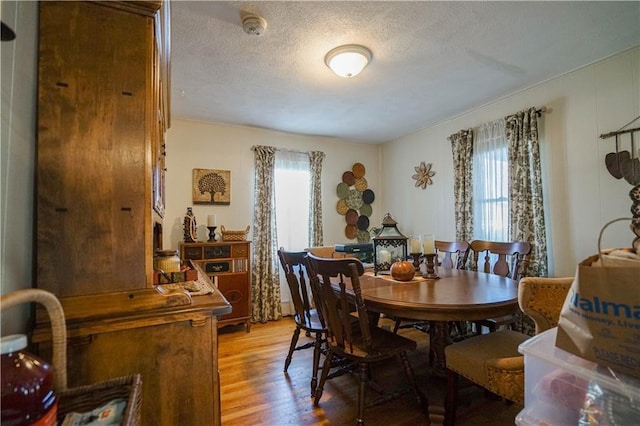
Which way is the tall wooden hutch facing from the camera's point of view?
to the viewer's right

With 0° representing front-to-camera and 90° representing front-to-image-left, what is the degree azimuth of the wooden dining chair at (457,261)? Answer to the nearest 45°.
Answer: approximately 45°

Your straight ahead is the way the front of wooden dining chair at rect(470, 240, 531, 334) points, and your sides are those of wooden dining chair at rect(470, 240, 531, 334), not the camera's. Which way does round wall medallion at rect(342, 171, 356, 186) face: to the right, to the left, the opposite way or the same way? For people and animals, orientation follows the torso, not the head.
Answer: to the left

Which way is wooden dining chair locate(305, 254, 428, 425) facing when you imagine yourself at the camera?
facing away from the viewer and to the right of the viewer

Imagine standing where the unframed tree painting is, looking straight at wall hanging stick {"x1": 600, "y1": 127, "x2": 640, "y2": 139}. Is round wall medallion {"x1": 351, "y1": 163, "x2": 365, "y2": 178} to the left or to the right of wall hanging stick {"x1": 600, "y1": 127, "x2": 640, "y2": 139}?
left

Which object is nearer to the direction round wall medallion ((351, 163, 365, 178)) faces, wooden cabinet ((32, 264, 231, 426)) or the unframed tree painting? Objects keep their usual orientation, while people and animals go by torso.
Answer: the wooden cabinet

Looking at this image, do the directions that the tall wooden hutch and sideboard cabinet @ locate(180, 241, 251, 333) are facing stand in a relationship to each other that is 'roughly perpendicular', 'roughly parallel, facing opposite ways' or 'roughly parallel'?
roughly perpendicular

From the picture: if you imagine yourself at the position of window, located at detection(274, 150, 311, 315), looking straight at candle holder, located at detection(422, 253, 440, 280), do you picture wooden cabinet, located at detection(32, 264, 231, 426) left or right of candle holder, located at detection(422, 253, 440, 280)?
right

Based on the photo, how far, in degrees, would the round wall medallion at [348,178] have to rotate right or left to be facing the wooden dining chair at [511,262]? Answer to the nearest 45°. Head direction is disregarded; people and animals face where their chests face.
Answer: approximately 45° to its left
